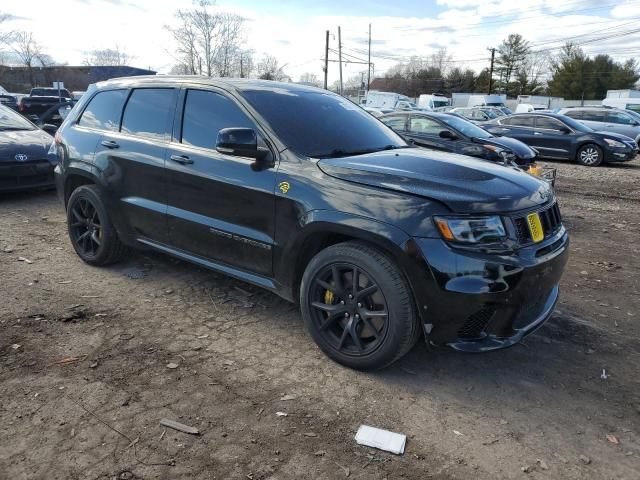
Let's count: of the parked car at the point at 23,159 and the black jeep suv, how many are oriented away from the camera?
0

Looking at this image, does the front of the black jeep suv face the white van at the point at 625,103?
no

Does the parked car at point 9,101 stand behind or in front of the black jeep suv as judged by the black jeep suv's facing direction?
behind

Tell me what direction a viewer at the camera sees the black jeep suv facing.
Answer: facing the viewer and to the right of the viewer

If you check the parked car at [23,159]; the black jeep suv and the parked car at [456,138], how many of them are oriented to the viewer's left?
0

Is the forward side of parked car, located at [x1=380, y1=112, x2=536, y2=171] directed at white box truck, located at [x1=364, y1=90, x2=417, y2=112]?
no

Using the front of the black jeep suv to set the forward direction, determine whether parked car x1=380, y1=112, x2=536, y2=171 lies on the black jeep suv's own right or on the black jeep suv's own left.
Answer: on the black jeep suv's own left

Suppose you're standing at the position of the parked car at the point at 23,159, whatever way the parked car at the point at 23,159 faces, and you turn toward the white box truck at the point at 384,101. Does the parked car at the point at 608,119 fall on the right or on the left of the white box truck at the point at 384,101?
right

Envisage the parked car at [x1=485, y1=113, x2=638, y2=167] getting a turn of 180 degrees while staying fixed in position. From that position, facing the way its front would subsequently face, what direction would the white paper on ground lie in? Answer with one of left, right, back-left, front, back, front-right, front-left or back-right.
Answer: back-left

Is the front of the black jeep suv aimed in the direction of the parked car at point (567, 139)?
no

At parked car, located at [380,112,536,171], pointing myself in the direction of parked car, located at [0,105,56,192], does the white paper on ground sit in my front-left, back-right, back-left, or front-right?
front-left

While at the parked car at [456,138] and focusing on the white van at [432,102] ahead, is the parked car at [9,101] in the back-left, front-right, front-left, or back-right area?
front-left

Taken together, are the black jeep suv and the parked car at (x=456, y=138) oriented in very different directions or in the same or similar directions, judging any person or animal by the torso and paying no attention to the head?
same or similar directions

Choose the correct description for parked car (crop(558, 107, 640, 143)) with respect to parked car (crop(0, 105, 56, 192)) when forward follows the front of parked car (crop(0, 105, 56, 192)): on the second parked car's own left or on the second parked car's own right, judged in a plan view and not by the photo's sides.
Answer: on the second parked car's own left

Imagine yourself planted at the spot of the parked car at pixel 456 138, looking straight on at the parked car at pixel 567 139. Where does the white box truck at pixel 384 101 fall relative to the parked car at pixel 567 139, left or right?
left

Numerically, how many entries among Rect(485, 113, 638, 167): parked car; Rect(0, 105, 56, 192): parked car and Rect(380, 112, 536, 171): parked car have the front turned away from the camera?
0

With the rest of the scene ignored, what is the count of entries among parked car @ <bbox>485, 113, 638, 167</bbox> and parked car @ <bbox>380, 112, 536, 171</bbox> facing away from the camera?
0
